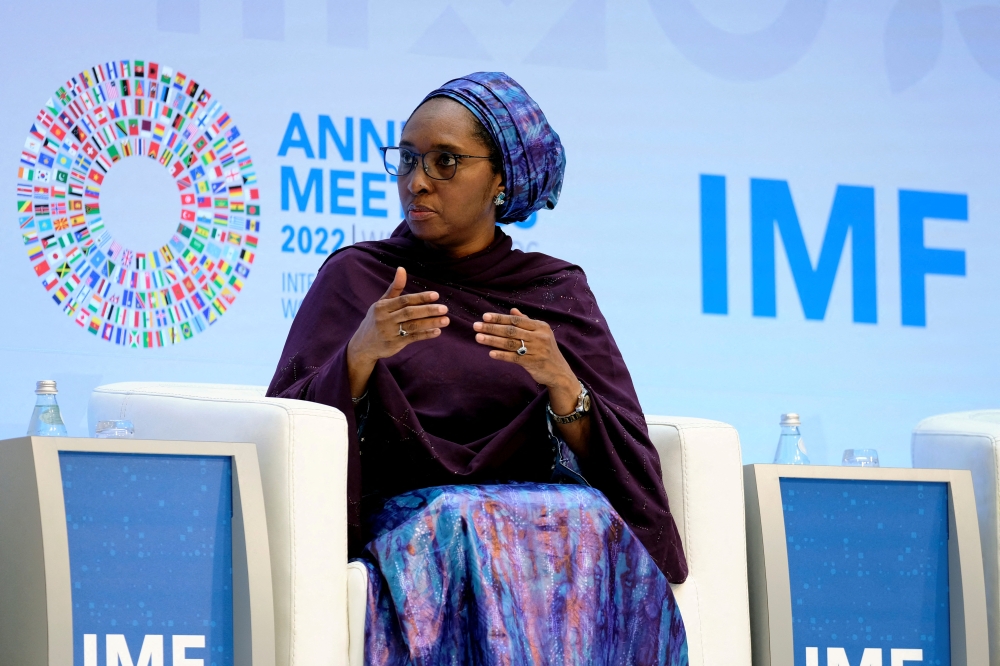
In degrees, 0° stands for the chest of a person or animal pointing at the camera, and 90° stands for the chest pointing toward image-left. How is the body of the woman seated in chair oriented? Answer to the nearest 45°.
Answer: approximately 0°

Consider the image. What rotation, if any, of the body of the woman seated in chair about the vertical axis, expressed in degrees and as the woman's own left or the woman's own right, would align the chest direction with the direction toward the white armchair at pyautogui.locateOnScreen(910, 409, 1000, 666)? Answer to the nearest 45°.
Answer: approximately 90° to the woman's own left

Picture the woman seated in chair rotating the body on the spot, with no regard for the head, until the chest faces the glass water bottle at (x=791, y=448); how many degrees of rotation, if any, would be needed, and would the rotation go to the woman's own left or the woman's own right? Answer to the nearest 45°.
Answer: approximately 135° to the woman's own left
